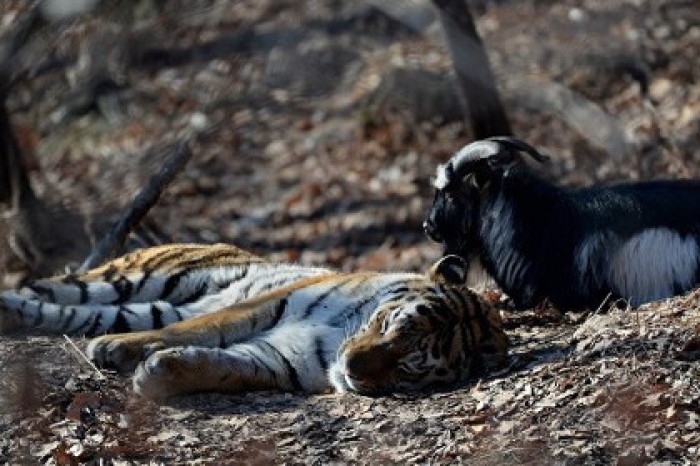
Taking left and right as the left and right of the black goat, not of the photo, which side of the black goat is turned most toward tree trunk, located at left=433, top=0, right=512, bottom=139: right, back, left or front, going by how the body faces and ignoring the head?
right

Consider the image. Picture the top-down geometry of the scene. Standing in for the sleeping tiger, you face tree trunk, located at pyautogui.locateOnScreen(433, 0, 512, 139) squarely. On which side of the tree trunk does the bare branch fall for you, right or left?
left

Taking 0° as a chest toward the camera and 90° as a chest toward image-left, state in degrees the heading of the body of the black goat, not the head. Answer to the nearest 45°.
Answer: approximately 90°

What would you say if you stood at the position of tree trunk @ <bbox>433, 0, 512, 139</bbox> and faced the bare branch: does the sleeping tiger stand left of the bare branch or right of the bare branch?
left

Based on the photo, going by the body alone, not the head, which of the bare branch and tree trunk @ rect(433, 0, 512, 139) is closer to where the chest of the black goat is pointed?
the bare branch

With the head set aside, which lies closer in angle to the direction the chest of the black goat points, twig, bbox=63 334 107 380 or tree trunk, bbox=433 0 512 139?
the twig

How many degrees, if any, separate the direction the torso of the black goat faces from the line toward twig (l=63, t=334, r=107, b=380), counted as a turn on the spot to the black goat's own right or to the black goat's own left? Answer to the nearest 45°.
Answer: approximately 45° to the black goat's own left

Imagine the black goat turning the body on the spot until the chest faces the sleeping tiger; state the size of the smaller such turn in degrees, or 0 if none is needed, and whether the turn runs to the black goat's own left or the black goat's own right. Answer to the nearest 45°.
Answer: approximately 45° to the black goat's own left
